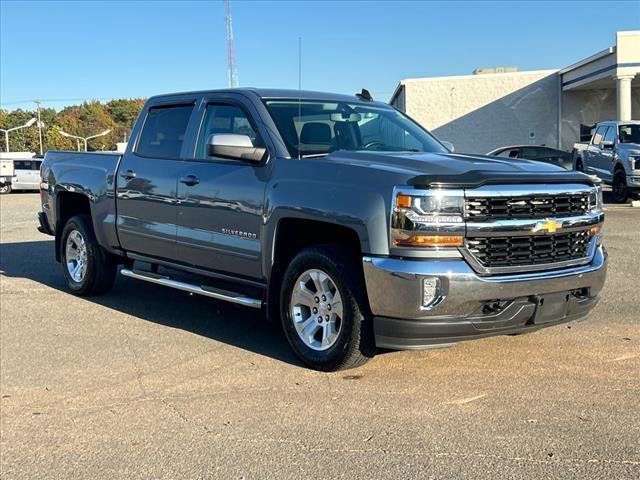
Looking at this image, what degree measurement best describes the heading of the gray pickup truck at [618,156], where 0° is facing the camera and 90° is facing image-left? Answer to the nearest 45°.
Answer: approximately 315°

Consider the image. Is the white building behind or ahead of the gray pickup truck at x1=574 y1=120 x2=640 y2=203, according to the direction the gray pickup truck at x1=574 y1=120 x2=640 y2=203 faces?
behind

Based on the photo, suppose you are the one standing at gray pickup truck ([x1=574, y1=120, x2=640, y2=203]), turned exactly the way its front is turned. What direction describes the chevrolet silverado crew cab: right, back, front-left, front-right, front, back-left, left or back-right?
front-right

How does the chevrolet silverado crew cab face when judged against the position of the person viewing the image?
facing the viewer and to the right of the viewer

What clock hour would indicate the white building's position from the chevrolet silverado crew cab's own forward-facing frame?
The white building is roughly at 8 o'clock from the chevrolet silverado crew cab.

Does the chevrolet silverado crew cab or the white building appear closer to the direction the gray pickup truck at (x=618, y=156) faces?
the chevrolet silverado crew cab

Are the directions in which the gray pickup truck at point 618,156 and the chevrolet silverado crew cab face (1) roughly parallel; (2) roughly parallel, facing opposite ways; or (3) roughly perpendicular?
roughly parallel

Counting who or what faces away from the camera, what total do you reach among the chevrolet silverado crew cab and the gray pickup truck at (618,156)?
0

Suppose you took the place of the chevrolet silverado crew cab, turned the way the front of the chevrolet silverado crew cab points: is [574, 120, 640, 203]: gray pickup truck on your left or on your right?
on your left
